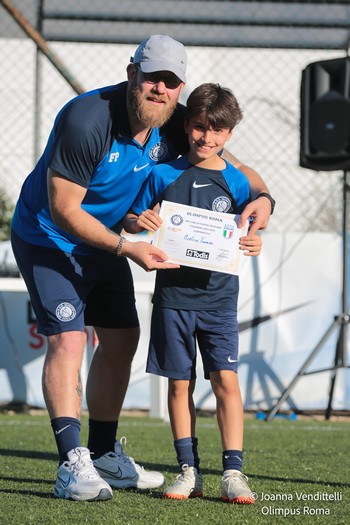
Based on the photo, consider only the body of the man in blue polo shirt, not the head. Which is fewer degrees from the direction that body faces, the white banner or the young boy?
the young boy

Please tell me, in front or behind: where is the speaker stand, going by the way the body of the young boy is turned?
behind

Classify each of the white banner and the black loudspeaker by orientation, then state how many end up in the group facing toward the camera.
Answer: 2

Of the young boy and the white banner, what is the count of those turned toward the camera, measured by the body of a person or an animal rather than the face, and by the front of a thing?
2

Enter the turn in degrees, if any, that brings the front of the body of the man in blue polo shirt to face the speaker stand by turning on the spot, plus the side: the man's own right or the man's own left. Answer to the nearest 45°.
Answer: approximately 90° to the man's own left
